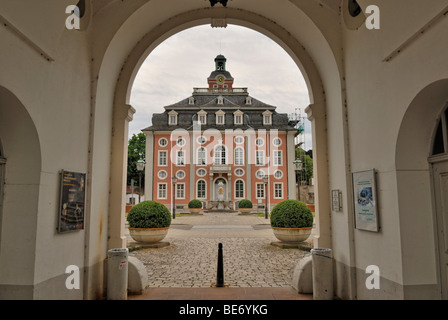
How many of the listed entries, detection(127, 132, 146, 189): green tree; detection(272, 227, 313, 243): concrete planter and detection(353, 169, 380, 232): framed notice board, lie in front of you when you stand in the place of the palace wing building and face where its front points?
2

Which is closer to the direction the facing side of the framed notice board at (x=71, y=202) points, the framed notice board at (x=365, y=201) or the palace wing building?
the framed notice board

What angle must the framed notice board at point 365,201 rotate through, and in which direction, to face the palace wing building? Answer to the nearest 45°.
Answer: approximately 90° to its right

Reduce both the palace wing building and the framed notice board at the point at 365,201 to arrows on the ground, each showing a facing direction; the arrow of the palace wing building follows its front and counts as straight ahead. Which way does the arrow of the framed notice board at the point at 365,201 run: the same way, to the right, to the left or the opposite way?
to the right

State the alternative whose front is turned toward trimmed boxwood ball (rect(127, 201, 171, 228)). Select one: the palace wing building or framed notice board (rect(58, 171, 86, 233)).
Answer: the palace wing building

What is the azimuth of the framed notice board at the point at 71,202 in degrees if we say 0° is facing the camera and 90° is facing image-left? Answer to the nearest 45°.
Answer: approximately 315°

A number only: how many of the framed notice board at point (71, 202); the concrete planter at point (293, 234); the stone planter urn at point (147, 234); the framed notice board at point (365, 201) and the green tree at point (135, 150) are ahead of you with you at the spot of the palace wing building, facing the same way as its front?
4

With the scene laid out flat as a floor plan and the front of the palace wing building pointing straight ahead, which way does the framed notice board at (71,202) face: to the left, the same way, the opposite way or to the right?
to the left

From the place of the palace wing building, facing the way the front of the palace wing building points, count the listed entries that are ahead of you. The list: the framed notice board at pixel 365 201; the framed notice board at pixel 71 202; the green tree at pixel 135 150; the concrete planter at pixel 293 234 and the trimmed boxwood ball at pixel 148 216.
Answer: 4

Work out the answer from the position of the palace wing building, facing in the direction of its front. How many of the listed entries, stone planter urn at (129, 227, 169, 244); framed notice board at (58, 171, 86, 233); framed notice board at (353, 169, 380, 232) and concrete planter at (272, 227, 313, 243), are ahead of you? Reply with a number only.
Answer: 4

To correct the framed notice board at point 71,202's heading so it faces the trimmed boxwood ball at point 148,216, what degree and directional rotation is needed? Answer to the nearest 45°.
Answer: approximately 135° to its left

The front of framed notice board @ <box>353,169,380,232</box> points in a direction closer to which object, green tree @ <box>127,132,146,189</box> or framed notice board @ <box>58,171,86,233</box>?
the framed notice board

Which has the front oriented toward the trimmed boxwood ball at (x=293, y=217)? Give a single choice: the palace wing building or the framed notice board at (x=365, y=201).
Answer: the palace wing building

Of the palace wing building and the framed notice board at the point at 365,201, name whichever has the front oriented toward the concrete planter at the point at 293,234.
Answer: the palace wing building
